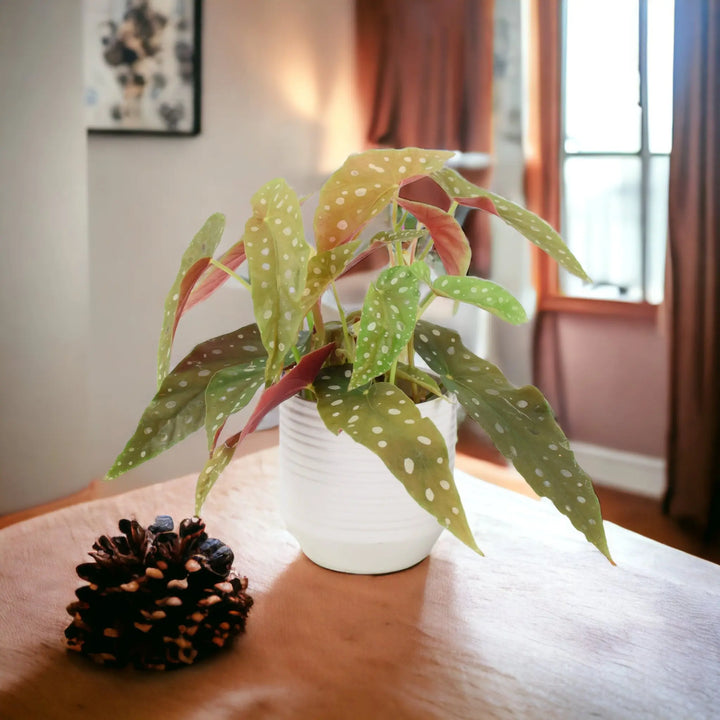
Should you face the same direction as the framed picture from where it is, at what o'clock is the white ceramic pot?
The white ceramic pot is roughly at 12 o'clock from the framed picture.

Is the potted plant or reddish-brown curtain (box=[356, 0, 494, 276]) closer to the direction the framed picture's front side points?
the potted plant

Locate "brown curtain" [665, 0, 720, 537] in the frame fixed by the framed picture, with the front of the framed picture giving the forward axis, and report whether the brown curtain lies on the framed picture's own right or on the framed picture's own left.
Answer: on the framed picture's own left

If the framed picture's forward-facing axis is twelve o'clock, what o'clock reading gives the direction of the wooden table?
The wooden table is roughly at 12 o'clock from the framed picture.

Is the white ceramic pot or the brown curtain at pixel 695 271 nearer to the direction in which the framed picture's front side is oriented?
the white ceramic pot

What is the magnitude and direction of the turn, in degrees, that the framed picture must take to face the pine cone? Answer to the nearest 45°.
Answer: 0° — it already faces it

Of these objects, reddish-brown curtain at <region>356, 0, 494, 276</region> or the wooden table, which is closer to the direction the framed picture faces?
the wooden table

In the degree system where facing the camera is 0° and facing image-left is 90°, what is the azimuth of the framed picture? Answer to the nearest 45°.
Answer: approximately 0°

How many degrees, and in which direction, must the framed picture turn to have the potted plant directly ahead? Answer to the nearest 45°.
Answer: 0° — it already faces it

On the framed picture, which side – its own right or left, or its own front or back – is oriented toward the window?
left
